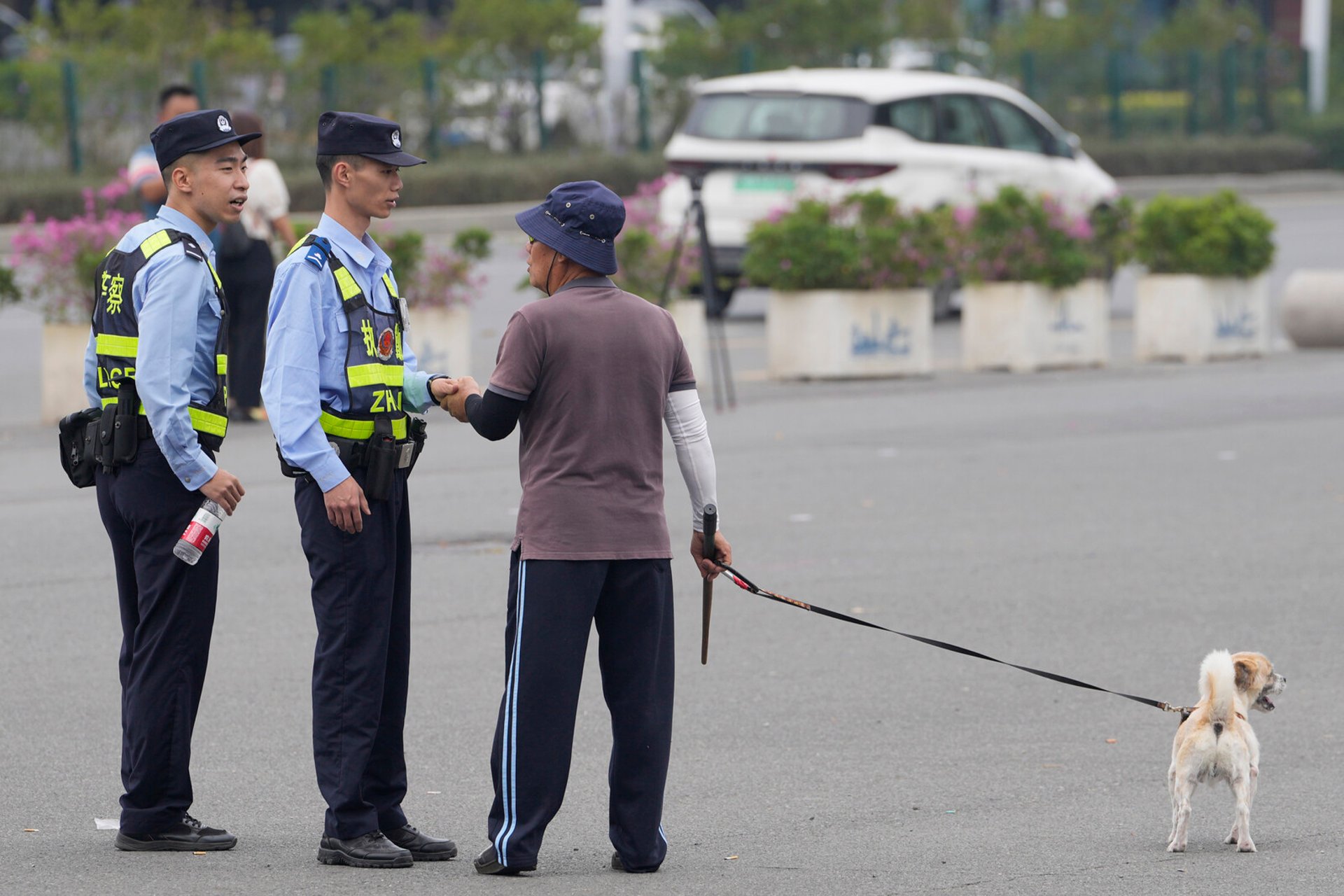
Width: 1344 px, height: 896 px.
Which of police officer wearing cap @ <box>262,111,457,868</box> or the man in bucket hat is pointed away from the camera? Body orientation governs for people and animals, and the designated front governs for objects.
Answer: the man in bucket hat

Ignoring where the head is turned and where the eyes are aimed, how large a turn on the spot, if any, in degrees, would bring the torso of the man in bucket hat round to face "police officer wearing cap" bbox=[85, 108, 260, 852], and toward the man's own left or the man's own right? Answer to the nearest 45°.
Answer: approximately 90° to the man's own left

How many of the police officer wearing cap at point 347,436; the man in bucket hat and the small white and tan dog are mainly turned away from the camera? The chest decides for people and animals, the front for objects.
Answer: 2

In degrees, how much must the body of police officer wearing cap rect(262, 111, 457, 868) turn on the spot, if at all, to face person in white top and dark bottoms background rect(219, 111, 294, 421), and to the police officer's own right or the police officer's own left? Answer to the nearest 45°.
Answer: approximately 135° to the police officer's own left

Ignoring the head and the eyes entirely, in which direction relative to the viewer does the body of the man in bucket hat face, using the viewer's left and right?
facing away from the viewer

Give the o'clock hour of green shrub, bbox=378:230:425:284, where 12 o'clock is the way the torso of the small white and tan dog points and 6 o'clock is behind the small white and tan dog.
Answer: The green shrub is roughly at 11 o'clock from the small white and tan dog.

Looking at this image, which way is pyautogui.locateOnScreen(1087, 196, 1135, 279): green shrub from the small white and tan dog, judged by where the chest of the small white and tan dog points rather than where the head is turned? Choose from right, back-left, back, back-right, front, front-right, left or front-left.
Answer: front

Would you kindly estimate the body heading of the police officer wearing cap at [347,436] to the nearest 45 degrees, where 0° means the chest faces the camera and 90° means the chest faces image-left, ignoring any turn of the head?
approximately 315°

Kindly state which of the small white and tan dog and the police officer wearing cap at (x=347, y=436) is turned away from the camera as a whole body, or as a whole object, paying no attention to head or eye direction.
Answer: the small white and tan dog

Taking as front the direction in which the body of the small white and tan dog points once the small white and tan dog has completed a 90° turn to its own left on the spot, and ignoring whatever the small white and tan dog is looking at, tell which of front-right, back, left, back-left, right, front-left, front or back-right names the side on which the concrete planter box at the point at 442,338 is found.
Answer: front-right

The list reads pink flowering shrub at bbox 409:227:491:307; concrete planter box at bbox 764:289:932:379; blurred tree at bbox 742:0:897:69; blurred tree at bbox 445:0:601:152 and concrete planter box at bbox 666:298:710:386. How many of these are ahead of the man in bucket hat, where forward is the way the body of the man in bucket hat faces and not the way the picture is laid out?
5

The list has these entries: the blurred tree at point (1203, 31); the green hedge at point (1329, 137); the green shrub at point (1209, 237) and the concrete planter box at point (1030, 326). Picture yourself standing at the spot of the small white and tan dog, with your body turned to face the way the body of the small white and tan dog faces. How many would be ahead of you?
4

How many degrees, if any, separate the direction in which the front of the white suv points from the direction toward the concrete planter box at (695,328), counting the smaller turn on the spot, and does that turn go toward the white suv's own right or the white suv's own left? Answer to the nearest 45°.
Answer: approximately 135° to the white suv's own right

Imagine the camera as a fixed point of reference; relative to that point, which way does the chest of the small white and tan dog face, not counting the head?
away from the camera

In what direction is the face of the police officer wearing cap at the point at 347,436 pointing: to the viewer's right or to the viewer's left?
to the viewer's right

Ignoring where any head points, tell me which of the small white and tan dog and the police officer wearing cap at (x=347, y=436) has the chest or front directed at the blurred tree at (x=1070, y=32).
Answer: the small white and tan dog

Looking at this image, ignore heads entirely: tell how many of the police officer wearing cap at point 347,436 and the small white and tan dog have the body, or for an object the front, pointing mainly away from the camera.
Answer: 1

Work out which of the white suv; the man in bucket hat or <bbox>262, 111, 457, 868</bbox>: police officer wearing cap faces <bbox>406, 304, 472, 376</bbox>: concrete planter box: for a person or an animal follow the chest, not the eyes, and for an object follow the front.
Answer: the man in bucket hat
